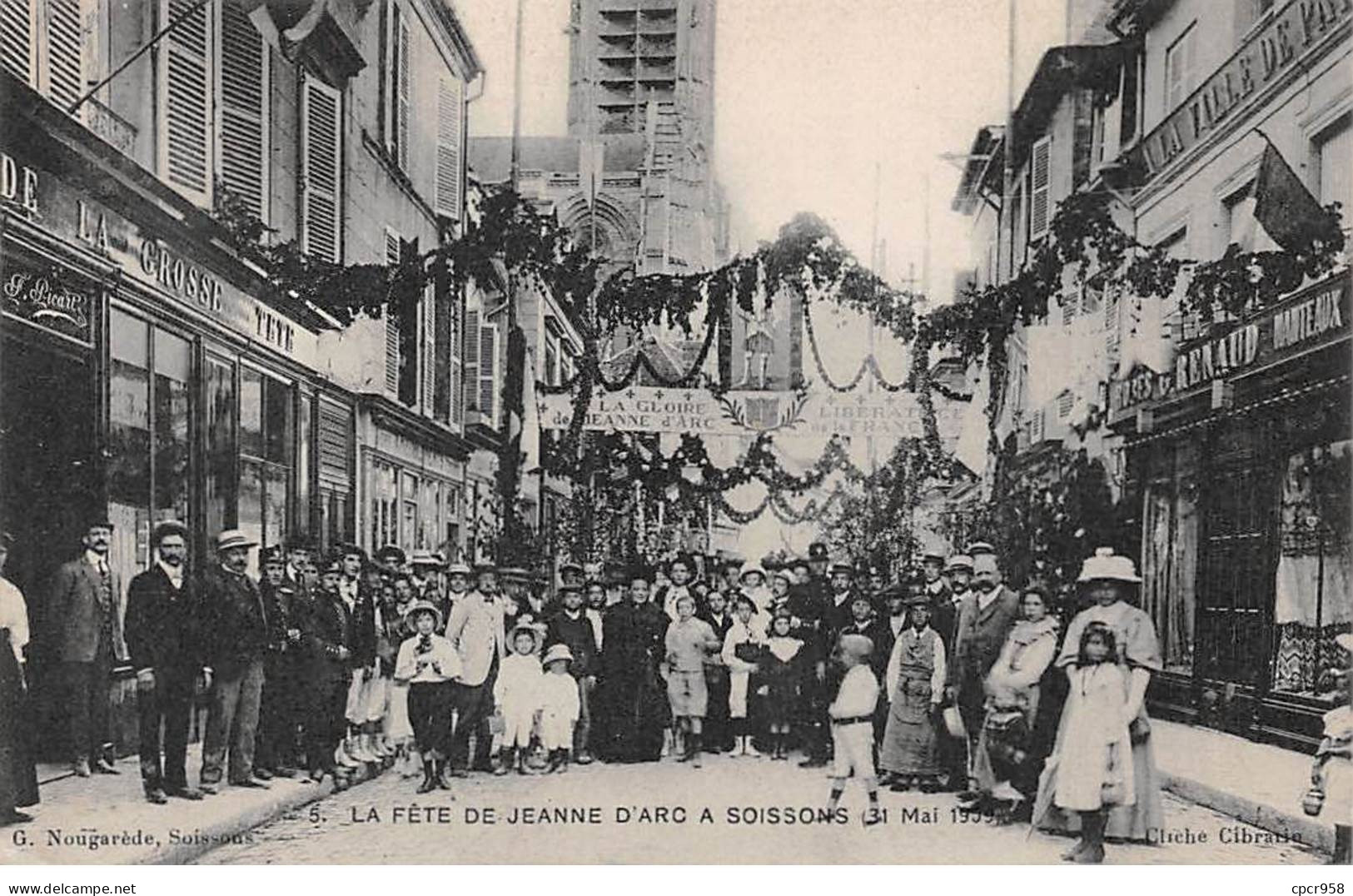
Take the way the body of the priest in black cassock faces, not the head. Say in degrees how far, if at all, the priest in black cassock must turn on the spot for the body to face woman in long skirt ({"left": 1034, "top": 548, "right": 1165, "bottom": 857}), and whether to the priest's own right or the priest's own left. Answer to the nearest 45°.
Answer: approximately 45° to the priest's own left

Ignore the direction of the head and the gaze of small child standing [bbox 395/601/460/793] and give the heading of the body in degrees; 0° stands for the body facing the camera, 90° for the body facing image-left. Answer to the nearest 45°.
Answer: approximately 0°

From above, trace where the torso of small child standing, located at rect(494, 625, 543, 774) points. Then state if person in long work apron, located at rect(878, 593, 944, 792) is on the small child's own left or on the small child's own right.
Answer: on the small child's own left
